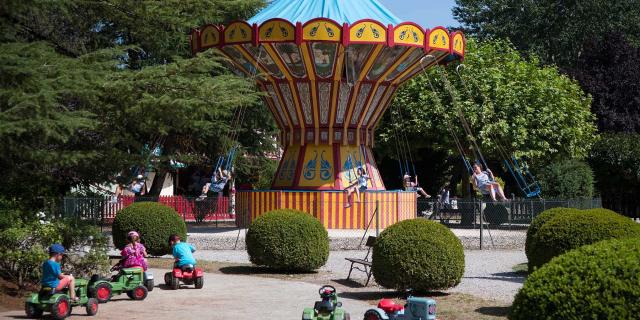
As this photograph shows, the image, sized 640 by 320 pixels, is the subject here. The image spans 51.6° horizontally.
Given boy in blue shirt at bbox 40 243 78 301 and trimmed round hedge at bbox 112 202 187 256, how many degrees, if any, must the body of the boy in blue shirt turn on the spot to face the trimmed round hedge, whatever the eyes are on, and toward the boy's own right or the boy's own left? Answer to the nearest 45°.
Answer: approximately 90° to the boy's own left

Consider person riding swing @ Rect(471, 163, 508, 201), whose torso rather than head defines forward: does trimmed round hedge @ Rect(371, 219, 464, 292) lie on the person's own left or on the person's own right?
on the person's own right

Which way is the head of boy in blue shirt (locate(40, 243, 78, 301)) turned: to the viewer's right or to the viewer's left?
to the viewer's right

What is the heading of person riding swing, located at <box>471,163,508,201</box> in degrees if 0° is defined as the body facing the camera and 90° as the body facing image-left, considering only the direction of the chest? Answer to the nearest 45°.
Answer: approximately 315°

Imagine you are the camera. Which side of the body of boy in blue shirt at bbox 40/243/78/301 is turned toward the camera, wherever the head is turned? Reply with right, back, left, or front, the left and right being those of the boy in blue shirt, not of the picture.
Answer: right

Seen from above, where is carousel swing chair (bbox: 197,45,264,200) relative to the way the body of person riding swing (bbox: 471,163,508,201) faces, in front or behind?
behind
